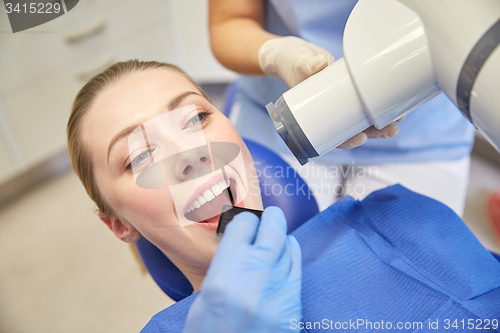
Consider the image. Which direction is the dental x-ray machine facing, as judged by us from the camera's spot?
facing to the left of the viewer
